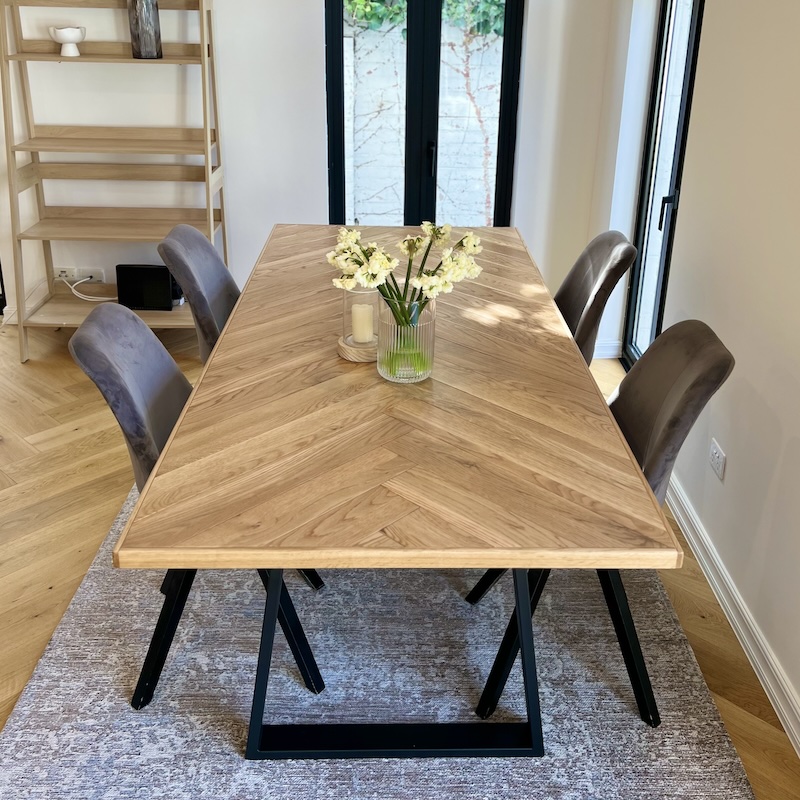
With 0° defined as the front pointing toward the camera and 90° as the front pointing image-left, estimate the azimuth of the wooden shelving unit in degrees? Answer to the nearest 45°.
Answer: approximately 0°

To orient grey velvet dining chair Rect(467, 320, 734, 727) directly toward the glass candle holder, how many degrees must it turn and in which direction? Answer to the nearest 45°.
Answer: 0° — it already faces it

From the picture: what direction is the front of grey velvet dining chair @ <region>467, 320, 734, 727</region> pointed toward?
to the viewer's left

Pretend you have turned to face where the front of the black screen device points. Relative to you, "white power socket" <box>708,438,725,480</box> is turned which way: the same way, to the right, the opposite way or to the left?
to the right

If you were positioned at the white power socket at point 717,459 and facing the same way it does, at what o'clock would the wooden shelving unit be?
The wooden shelving unit is roughly at 2 o'clock from the white power socket.

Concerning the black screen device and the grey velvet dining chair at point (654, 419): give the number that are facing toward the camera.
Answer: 1

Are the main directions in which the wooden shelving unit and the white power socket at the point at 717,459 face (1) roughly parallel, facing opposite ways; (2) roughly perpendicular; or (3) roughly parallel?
roughly perpendicular

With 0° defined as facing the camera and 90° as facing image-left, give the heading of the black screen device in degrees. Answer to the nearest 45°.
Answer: approximately 0°
